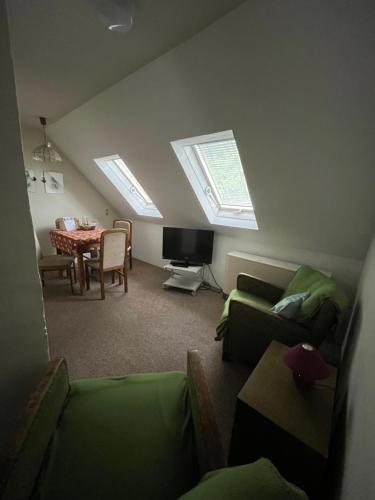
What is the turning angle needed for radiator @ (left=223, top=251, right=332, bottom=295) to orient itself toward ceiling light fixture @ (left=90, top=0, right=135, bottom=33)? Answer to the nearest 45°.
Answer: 0° — it already faces it

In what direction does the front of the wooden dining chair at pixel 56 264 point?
to the viewer's right

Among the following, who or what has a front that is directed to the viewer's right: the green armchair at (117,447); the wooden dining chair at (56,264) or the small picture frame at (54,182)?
the wooden dining chair

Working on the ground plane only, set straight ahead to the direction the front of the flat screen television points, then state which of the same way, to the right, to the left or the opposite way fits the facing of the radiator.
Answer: to the right

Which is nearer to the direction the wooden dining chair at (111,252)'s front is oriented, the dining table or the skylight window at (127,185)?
the dining table

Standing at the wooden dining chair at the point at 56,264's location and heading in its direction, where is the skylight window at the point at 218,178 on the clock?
The skylight window is roughly at 1 o'clock from the wooden dining chair.

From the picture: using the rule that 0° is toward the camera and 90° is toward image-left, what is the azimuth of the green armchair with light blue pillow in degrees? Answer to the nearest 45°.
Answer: approximately 90°

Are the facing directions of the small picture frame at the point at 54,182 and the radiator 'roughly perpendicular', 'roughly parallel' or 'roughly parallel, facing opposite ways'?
roughly perpendicular

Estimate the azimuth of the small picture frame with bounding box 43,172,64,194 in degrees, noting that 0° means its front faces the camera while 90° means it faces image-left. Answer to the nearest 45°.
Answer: approximately 0°

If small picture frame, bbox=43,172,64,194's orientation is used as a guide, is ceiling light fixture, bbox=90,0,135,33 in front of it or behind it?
in front

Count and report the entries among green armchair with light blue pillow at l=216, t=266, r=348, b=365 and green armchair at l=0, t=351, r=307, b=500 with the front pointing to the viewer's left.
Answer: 1

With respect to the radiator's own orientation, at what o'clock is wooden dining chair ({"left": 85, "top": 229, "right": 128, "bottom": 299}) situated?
The wooden dining chair is roughly at 1 o'clock from the radiator.
